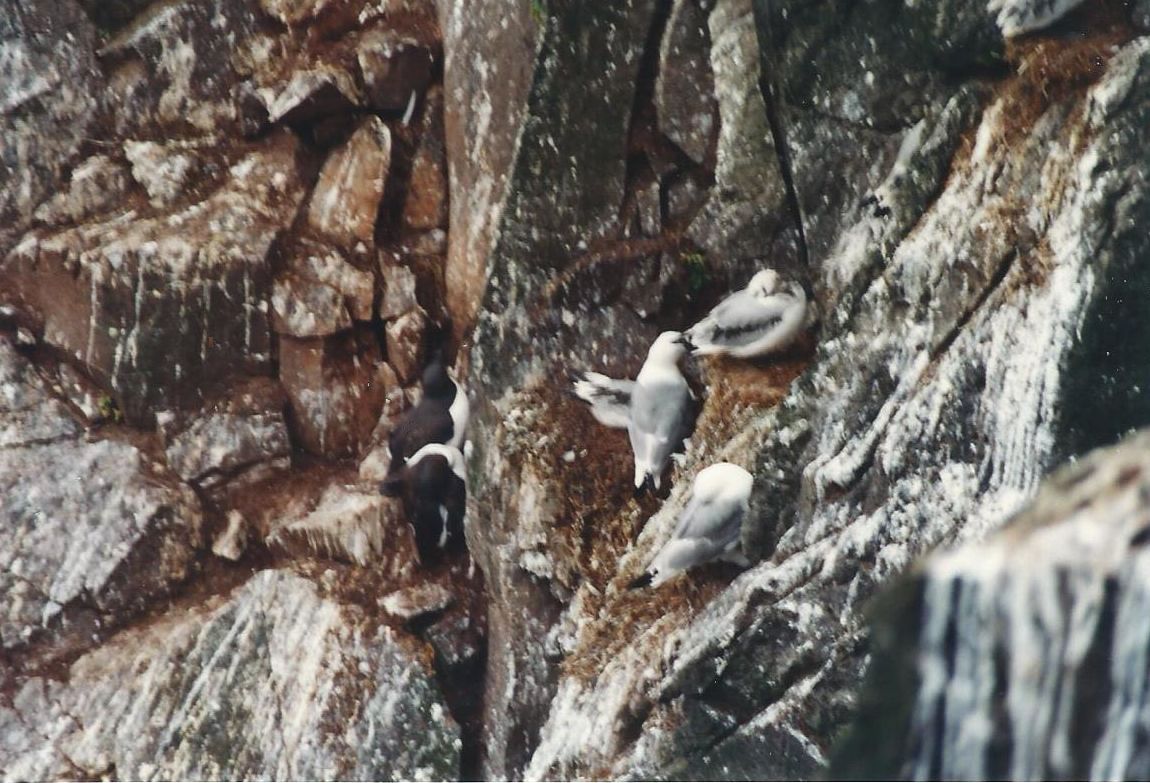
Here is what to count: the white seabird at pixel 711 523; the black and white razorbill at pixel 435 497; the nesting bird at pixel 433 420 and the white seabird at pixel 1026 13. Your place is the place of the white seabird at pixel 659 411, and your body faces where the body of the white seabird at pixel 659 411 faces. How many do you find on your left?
2

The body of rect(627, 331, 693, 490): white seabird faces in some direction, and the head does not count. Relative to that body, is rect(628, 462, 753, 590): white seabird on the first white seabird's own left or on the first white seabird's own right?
on the first white seabird's own right

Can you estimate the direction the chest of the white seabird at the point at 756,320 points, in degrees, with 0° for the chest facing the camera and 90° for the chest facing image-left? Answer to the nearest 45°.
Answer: approximately 270°

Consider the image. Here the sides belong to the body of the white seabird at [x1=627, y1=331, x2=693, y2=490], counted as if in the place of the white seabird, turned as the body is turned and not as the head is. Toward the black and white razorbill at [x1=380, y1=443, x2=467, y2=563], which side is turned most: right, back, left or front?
left

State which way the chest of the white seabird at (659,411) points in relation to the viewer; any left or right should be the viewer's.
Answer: facing away from the viewer and to the right of the viewer

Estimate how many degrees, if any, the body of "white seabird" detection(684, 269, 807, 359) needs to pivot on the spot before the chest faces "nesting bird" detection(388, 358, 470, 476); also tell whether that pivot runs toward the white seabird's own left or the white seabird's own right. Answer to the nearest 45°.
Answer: approximately 135° to the white seabird's own left

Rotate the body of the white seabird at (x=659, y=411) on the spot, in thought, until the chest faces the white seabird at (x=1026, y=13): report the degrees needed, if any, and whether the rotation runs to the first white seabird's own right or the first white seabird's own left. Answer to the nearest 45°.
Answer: approximately 90° to the first white seabird's own right
